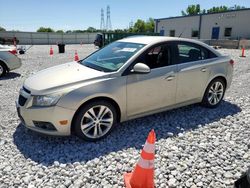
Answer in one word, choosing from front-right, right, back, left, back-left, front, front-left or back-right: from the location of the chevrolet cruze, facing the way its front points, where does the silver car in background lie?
right

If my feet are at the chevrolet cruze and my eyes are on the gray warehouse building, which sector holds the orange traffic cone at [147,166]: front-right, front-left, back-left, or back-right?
back-right

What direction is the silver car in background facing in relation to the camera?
to the viewer's left

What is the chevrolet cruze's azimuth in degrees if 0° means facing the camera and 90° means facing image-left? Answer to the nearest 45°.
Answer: approximately 45°

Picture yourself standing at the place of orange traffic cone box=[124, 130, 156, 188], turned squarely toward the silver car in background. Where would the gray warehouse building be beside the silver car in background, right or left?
right

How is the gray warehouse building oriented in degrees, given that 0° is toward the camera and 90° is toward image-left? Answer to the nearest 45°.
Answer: approximately 45°

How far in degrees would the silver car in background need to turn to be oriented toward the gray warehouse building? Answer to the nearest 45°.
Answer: approximately 135° to its right

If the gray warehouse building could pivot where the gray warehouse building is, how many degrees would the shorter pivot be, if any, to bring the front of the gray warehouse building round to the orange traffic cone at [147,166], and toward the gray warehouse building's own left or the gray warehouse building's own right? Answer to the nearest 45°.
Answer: approximately 45° to the gray warehouse building's own left

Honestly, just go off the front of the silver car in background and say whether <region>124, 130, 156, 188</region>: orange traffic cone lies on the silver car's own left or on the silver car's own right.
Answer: on the silver car's own left
